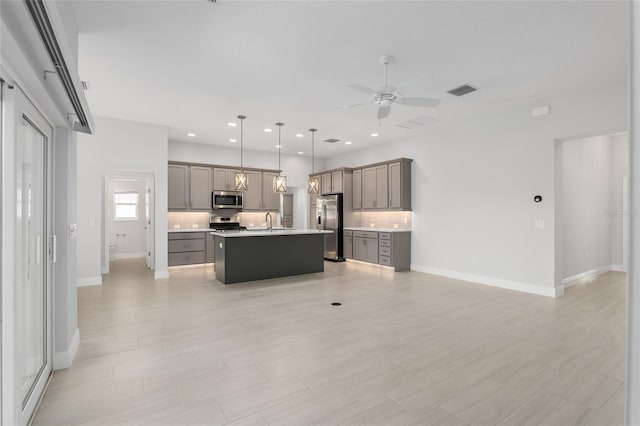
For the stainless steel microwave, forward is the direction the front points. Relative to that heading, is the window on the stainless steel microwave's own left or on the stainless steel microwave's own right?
on the stainless steel microwave's own right

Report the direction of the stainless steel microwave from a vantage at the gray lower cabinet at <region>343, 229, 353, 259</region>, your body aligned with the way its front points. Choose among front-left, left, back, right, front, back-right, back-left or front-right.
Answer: front-right

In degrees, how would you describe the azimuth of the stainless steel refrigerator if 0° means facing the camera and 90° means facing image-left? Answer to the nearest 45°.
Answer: approximately 45°

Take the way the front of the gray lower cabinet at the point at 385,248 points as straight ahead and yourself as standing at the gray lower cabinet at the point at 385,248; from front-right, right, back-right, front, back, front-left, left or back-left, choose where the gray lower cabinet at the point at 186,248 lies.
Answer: front-right

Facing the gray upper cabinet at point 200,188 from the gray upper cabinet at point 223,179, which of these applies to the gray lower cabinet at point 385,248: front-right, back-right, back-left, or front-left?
back-left

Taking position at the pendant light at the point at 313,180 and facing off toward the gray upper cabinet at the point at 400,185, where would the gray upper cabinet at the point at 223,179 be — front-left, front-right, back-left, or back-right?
back-left

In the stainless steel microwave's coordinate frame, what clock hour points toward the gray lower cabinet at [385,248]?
The gray lower cabinet is roughly at 10 o'clock from the stainless steel microwave.

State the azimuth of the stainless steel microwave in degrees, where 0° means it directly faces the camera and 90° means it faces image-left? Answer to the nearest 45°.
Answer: approximately 0°
